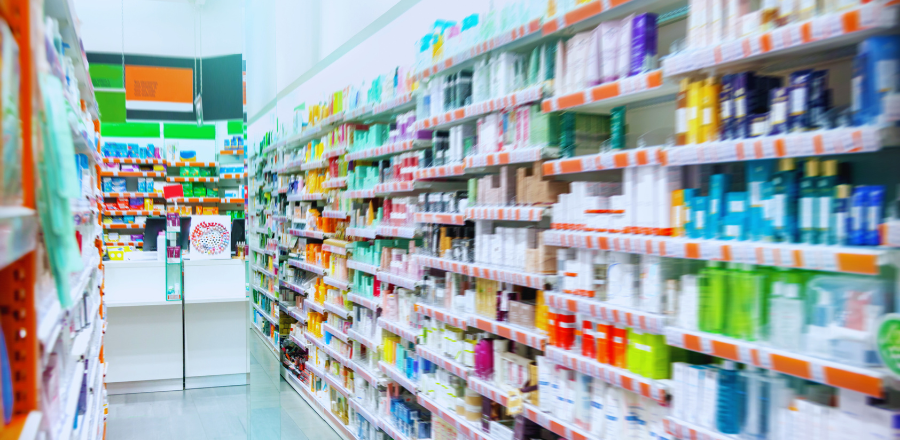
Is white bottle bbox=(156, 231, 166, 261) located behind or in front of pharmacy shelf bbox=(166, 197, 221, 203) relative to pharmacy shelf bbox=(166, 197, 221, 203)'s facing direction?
in front

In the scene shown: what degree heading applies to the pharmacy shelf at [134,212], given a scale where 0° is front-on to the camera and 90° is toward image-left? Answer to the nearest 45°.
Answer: approximately 0°

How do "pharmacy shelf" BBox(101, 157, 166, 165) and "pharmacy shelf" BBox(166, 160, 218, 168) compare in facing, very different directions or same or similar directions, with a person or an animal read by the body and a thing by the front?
same or similar directions

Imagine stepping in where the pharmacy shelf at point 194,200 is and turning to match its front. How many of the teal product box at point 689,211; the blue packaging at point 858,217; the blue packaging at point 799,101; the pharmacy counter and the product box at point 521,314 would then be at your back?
0

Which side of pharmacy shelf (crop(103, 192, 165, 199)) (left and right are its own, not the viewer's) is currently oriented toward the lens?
front

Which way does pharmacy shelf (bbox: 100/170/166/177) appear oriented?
toward the camera

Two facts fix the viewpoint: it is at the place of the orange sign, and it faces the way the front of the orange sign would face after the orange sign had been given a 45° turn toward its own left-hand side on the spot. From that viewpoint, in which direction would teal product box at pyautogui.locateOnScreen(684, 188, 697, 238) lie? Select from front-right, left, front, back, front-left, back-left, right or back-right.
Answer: front-right

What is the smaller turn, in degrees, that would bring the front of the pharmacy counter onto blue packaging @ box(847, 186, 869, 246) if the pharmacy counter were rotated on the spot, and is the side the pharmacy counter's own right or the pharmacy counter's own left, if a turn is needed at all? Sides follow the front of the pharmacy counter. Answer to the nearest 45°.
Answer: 0° — it already faces it

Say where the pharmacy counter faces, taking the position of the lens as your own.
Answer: facing the viewer

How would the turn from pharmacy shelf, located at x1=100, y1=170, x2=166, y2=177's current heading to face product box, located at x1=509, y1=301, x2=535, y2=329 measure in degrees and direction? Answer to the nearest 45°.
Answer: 0° — it already faces it

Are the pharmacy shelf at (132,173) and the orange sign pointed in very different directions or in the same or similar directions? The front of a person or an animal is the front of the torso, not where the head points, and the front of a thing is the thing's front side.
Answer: same or similar directions

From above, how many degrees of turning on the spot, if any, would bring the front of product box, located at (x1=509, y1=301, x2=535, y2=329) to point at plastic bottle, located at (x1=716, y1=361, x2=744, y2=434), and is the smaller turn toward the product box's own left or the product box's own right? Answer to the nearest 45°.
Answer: approximately 90° to the product box's own left

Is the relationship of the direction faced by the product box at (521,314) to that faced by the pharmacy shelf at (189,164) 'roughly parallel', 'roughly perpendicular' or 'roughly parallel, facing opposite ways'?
roughly perpendicular

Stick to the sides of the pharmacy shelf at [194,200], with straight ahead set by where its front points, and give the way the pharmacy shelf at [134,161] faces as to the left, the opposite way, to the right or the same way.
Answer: the same way

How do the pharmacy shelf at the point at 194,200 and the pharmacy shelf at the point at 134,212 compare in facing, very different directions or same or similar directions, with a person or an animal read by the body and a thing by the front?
same or similar directions

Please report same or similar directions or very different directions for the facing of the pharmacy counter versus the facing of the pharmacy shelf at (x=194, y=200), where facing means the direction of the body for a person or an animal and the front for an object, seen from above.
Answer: same or similar directions

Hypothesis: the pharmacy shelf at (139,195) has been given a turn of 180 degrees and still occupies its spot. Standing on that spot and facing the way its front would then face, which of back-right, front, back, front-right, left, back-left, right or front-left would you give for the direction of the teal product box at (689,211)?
back
